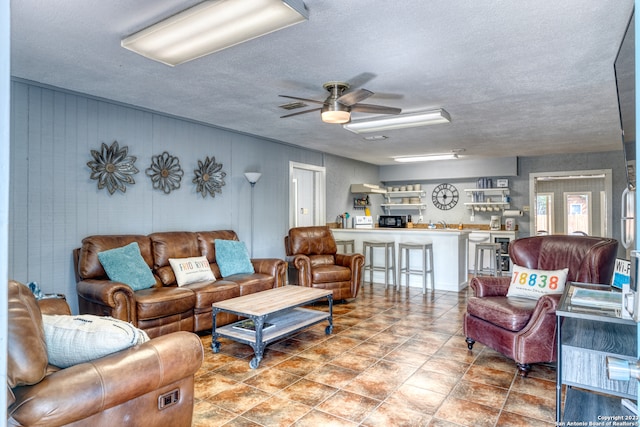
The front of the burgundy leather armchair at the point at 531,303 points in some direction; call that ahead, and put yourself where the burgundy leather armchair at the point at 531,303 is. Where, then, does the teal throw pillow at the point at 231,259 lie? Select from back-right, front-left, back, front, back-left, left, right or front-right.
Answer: front-right

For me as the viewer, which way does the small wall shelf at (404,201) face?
facing the viewer

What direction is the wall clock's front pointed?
toward the camera

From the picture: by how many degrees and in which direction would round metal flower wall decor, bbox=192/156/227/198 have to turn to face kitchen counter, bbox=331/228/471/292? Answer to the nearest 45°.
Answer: approximately 45° to its left

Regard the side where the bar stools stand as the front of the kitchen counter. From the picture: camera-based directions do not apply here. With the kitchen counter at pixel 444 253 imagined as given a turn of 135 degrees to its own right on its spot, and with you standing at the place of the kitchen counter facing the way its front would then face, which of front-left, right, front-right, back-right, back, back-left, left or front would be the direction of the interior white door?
front-left

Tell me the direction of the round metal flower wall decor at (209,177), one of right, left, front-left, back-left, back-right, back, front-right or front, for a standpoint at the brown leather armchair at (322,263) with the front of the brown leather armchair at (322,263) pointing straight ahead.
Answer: back-right

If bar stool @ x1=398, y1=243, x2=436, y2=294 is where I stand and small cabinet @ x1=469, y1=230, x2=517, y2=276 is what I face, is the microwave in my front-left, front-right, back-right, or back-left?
front-left

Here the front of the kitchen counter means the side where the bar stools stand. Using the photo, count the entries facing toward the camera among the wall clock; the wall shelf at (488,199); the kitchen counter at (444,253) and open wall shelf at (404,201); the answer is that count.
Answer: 4

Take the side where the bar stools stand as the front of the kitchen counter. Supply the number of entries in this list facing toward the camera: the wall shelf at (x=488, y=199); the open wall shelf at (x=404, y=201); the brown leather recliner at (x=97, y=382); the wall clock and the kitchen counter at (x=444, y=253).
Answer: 4

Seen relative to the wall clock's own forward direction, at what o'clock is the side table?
The side table is roughly at 12 o'clock from the wall clock.

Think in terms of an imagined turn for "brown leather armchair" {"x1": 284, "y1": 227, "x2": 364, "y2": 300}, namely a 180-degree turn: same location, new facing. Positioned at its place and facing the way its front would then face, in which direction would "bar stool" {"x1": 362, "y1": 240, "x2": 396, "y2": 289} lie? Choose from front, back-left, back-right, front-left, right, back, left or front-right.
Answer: right

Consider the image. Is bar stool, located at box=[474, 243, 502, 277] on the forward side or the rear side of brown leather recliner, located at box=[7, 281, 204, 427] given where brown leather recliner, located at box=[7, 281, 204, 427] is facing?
on the forward side

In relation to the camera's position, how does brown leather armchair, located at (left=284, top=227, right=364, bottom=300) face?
facing the viewer and to the right of the viewer

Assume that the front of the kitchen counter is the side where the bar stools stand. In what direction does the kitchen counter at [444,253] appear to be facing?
toward the camera

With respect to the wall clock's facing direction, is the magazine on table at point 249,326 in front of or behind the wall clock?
in front

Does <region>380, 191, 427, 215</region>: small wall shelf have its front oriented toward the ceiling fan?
yes
